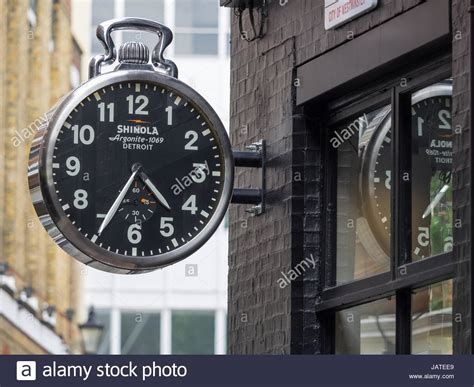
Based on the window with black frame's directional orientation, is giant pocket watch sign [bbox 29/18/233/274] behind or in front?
in front

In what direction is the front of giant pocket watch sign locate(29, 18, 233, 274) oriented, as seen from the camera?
facing the viewer

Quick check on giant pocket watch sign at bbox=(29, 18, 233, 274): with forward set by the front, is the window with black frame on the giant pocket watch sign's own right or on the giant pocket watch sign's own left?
on the giant pocket watch sign's own left

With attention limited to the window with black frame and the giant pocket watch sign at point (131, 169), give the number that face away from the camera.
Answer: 0

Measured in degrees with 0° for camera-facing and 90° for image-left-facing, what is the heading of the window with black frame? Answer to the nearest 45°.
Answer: approximately 45°
